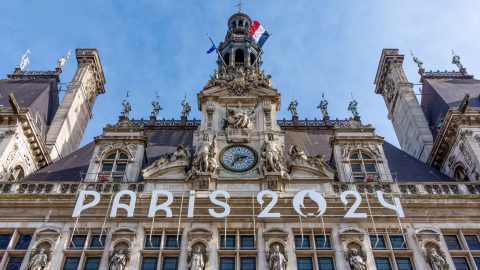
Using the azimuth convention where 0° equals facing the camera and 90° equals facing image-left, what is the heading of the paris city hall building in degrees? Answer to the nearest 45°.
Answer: approximately 0°
